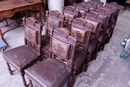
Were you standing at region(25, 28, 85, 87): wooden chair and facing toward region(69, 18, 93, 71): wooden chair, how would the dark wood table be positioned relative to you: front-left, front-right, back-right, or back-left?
front-left

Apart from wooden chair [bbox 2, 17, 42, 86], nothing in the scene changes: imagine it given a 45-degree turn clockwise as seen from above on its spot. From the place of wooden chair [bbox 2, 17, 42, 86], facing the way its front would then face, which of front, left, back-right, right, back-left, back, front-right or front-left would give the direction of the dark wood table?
right

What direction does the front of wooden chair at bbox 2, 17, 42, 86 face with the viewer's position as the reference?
facing the viewer and to the left of the viewer

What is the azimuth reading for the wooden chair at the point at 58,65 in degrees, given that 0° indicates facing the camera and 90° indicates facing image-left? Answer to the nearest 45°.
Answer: approximately 45°

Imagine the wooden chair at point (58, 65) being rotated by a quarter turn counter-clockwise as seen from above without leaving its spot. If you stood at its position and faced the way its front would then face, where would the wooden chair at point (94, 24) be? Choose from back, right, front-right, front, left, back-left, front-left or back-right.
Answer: left

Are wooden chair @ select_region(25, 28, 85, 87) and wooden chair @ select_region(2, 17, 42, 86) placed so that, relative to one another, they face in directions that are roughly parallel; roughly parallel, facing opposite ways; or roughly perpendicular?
roughly parallel

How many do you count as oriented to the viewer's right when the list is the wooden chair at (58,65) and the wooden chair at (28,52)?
0

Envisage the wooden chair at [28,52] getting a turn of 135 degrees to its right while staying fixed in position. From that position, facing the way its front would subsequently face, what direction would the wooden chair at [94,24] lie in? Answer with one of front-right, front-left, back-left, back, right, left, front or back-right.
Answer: right
